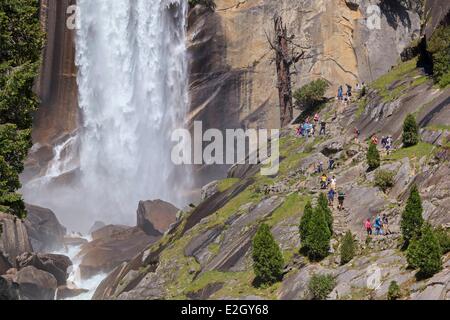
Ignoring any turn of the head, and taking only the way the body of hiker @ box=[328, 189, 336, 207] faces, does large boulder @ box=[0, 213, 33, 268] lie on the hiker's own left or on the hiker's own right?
on the hiker's own left

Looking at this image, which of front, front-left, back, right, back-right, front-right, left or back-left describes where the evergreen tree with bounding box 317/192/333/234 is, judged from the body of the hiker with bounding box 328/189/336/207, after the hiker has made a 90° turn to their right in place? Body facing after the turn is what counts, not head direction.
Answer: right

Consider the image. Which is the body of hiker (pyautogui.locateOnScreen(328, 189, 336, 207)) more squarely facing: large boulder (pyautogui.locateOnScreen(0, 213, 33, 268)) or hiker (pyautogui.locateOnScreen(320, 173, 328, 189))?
the hiker

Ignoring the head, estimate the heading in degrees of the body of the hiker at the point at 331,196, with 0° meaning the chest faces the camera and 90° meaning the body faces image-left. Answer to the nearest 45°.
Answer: approximately 180°

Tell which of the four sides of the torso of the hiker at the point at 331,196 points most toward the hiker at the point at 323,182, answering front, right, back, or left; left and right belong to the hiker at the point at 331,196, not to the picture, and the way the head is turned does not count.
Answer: front

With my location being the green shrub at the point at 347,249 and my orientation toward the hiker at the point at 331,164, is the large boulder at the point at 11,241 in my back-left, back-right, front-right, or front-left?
front-left

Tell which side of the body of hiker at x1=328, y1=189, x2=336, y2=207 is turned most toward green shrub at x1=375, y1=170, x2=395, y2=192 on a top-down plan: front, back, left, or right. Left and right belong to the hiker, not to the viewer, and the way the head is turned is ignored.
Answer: right

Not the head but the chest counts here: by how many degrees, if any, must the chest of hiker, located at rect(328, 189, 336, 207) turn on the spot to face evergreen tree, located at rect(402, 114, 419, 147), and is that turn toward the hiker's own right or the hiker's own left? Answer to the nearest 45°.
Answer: approximately 45° to the hiker's own right

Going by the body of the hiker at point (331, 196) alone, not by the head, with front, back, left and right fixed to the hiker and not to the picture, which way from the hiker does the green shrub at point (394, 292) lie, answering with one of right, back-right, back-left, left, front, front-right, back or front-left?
back

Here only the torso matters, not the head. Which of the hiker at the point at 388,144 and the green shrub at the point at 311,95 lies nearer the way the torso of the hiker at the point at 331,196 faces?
the green shrub

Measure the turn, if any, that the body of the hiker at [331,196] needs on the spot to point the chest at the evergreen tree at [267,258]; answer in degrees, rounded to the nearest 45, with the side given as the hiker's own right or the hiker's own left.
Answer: approximately 135° to the hiker's own left
